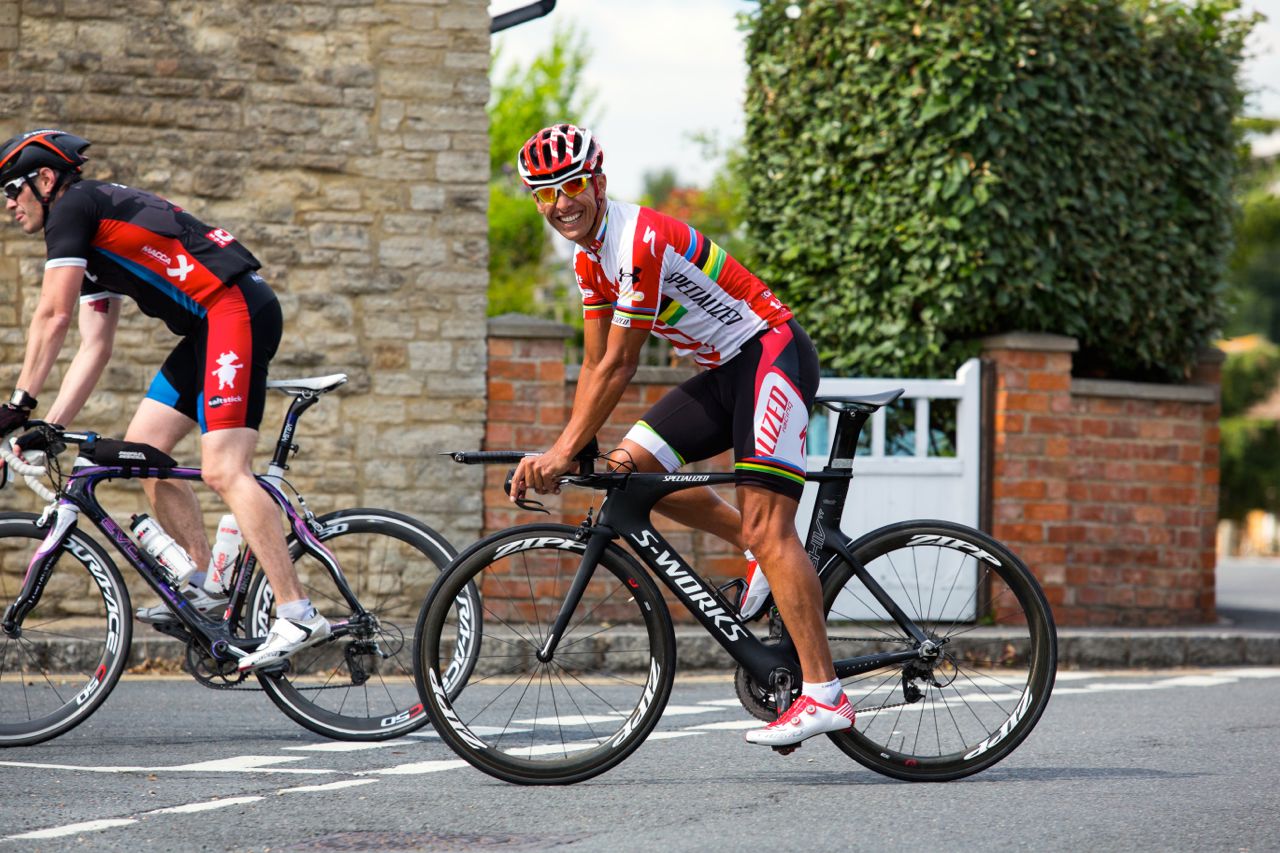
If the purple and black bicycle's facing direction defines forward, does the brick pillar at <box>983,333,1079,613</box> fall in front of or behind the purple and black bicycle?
behind

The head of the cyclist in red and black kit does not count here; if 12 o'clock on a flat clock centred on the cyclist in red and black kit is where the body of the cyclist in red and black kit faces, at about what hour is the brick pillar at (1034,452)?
The brick pillar is roughly at 5 o'clock from the cyclist in red and black kit.

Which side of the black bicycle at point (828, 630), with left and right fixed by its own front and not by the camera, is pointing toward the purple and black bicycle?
front

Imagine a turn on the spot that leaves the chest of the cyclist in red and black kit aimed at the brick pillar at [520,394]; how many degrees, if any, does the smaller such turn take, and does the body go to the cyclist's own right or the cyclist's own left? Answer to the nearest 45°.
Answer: approximately 135° to the cyclist's own right

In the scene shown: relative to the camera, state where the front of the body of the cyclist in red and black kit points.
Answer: to the viewer's left

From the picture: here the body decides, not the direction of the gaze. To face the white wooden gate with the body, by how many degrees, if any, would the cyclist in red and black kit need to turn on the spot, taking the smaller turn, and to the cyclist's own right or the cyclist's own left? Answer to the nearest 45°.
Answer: approximately 135° to the cyclist's own right

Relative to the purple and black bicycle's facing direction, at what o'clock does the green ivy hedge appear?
The green ivy hedge is roughly at 5 o'clock from the purple and black bicycle.

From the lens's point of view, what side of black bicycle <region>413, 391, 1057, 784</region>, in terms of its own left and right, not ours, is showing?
left

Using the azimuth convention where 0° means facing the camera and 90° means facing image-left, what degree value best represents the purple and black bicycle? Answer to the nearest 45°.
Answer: approximately 90°

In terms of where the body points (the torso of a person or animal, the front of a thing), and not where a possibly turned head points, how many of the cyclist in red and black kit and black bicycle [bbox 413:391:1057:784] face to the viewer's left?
2

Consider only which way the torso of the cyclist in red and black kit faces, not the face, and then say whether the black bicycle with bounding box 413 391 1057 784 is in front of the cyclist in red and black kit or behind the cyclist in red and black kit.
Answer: behind

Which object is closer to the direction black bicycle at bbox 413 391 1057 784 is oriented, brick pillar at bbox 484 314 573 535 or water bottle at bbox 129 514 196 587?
the water bottle

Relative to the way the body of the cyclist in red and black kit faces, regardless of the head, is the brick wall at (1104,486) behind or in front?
behind

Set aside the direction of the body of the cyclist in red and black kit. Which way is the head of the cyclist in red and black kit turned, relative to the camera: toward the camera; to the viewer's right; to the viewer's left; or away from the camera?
to the viewer's left

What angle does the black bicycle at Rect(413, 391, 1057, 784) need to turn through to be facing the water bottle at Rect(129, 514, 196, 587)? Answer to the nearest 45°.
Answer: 0° — it already faces it
